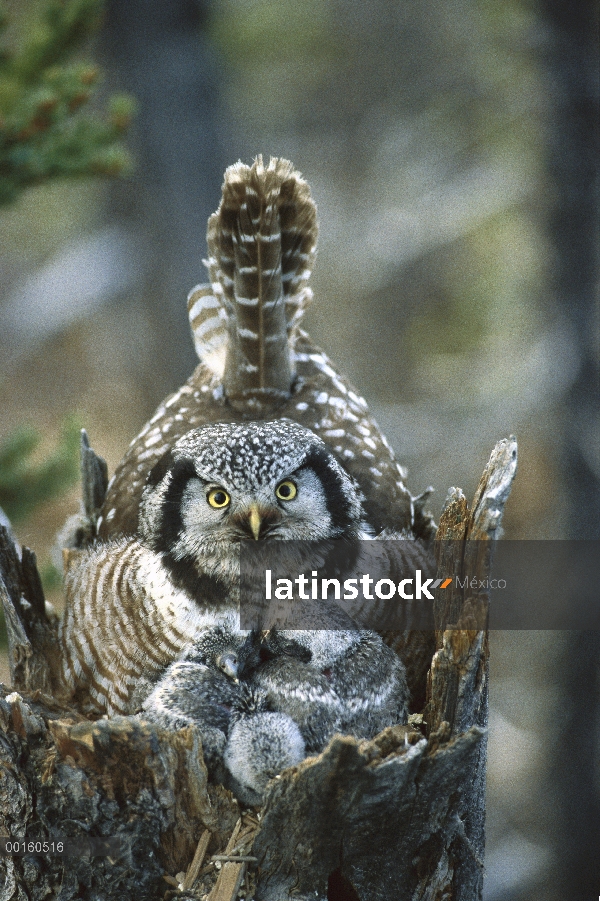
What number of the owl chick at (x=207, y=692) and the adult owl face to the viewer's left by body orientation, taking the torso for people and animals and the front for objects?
0

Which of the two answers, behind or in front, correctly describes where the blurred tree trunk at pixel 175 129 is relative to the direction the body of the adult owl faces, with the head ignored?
behind

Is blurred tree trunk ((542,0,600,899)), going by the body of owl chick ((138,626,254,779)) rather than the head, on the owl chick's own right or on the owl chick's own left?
on the owl chick's own left

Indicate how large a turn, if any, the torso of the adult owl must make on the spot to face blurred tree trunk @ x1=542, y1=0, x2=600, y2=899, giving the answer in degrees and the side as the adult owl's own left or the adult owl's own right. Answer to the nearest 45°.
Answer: approximately 135° to the adult owl's own left
